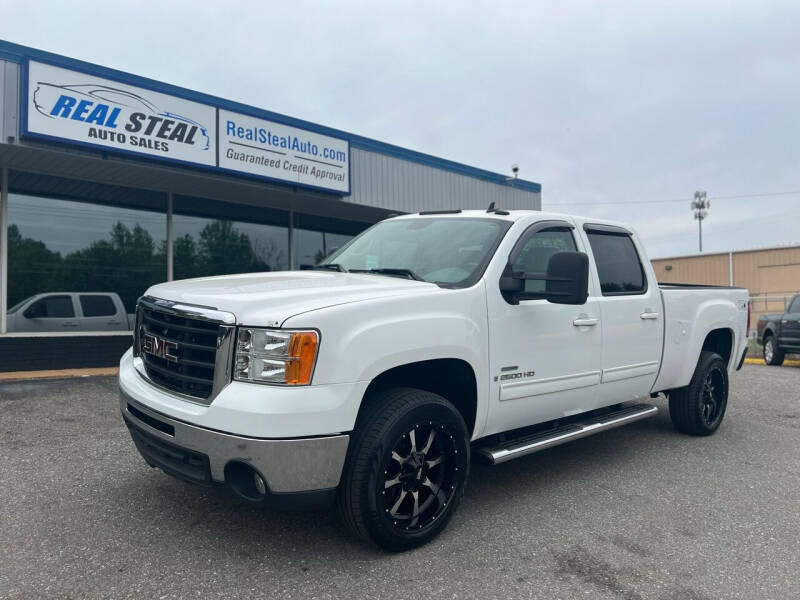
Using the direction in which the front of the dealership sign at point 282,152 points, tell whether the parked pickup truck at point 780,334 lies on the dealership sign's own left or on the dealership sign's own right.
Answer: on the dealership sign's own left

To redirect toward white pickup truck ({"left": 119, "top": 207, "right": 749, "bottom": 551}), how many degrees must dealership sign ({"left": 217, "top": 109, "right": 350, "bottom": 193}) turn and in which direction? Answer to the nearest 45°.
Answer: approximately 45° to its right

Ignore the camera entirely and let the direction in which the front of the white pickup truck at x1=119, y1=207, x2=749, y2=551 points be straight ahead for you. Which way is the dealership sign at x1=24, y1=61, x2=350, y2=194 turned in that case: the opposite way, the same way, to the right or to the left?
to the left

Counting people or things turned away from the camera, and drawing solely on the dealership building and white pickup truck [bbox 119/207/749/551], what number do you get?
0

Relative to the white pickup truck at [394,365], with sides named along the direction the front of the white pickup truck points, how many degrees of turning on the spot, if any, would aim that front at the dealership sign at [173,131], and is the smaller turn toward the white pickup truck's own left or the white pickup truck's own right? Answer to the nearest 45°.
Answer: approximately 90° to the white pickup truck's own right

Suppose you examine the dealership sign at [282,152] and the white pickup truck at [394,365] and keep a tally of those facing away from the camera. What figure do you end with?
0

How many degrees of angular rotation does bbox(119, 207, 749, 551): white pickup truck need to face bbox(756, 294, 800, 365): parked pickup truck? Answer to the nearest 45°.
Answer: approximately 180°

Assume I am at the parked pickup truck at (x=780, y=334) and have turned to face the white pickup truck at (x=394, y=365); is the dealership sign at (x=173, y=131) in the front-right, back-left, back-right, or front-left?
front-right

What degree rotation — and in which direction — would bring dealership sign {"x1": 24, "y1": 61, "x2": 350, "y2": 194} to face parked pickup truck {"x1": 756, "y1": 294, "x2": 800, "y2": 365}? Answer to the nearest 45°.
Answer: approximately 45° to its left

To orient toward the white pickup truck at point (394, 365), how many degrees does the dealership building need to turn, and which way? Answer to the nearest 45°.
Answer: approximately 45° to its right

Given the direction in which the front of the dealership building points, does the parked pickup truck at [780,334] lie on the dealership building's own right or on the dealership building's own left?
on the dealership building's own left

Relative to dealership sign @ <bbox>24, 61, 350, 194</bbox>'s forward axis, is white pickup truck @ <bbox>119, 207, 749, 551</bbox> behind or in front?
in front

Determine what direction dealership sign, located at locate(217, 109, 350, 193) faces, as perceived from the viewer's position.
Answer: facing the viewer and to the right of the viewer

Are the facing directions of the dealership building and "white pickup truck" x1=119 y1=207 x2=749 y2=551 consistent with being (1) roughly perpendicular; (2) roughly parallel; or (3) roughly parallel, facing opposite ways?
roughly perpendicular

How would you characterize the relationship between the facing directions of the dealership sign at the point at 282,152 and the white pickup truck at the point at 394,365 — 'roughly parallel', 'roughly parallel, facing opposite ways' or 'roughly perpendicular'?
roughly perpendicular

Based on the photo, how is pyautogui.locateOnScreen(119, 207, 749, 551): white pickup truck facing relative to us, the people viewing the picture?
facing the viewer and to the left of the viewer
